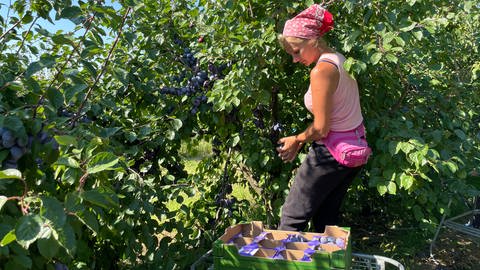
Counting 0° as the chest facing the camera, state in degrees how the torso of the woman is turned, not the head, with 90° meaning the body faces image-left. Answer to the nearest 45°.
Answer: approximately 90°

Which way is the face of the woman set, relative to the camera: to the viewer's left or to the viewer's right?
to the viewer's left
